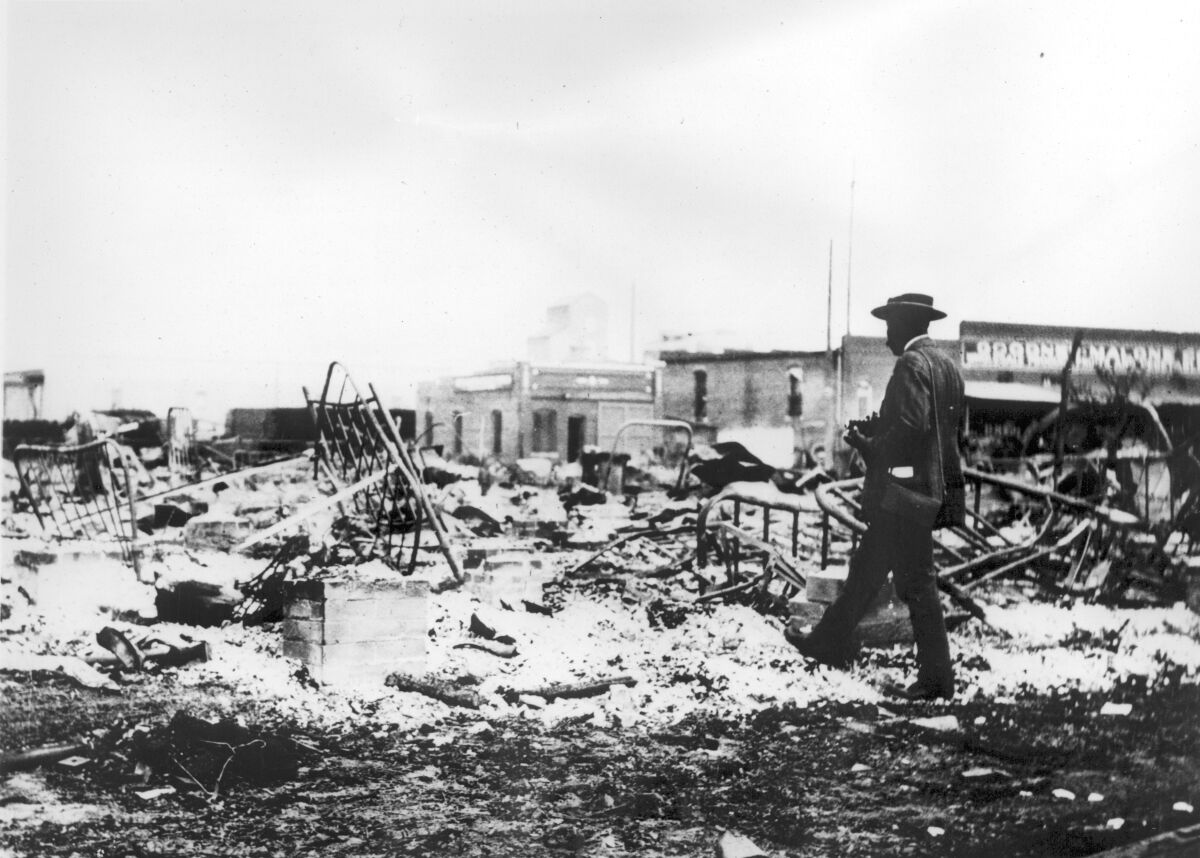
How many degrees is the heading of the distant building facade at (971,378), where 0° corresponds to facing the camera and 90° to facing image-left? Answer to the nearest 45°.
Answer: approximately 0°

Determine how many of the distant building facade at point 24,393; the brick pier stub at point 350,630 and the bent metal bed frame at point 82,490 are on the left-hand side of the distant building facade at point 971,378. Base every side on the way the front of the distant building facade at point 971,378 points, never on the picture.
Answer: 0

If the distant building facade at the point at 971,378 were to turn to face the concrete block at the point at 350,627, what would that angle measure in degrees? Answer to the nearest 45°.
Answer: approximately 45° to its right

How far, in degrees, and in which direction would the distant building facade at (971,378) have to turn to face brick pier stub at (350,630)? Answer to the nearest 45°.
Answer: approximately 45° to its right

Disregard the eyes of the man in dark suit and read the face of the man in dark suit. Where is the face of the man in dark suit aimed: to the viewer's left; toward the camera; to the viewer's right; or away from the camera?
to the viewer's left

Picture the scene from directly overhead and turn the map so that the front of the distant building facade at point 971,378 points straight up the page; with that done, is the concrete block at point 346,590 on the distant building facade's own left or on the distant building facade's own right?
on the distant building facade's own right

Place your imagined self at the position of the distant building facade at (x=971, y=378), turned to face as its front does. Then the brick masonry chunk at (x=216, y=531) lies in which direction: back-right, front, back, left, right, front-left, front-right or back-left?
front-right
